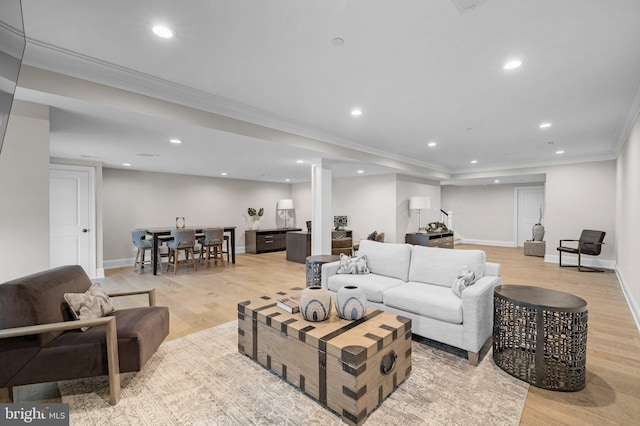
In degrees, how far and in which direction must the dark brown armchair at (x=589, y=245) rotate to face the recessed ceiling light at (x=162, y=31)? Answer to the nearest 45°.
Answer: approximately 45° to its left

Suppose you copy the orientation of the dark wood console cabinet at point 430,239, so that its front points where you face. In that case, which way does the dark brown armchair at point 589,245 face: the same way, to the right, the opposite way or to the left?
to the right

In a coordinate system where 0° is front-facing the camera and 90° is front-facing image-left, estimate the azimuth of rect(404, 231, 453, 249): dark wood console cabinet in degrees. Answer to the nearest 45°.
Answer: approximately 315°

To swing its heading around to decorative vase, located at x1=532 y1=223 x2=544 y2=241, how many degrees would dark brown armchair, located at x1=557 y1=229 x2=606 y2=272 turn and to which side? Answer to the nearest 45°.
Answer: approximately 90° to its right

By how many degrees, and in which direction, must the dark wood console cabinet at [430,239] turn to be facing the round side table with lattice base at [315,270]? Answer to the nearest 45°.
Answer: approximately 45° to its right

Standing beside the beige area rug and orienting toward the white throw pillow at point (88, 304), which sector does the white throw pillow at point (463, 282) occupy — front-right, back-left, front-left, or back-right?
back-right

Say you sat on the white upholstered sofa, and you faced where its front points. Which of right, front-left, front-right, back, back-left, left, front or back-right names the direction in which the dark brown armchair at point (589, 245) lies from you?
back

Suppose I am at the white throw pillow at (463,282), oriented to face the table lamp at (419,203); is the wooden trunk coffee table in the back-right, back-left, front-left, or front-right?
back-left
